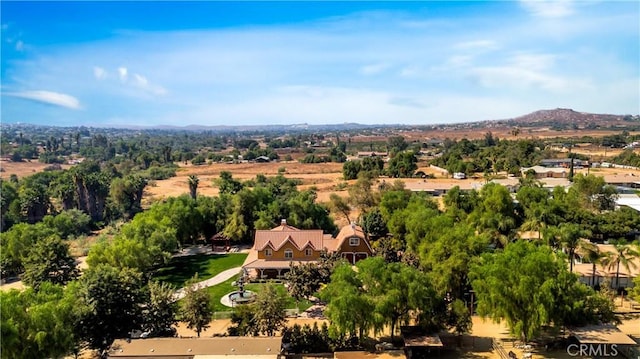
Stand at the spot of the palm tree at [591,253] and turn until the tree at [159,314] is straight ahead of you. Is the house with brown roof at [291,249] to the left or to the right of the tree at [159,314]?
right

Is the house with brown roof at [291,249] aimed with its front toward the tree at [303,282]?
yes

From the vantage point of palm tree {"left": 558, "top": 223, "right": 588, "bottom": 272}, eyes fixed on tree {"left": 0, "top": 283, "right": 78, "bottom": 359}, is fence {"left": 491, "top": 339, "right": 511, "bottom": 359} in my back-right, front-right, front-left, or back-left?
front-left

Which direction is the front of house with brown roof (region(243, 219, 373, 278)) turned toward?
toward the camera

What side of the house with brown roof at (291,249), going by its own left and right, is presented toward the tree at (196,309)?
front

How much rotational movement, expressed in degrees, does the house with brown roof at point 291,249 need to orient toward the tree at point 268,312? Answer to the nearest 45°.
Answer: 0° — it already faces it

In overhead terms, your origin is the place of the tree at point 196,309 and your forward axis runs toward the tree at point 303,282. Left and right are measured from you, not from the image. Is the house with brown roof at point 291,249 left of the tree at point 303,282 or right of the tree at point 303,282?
left

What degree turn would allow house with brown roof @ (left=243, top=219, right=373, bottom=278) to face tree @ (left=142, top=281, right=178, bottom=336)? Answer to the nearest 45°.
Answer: approximately 45° to its right

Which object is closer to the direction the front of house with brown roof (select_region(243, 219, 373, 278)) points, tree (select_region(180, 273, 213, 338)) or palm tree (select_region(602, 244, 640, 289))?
the tree

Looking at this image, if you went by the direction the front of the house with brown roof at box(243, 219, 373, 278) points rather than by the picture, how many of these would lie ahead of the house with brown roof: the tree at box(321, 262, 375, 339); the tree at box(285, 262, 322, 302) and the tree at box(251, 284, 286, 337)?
3

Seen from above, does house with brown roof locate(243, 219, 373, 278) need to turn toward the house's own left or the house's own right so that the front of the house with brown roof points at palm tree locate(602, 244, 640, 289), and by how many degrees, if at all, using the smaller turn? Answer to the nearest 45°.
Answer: approximately 90° to the house's own left

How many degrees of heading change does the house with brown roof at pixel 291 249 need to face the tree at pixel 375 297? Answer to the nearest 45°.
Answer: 0° — it already faces it

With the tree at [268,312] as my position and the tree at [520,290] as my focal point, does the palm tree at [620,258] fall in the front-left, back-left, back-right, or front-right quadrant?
front-left

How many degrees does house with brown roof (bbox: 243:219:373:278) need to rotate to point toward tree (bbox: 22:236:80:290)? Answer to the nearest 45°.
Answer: approximately 90° to its right

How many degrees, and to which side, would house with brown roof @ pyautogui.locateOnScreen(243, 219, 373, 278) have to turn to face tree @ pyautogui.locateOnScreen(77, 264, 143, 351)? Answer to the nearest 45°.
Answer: approximately 45° to its right
